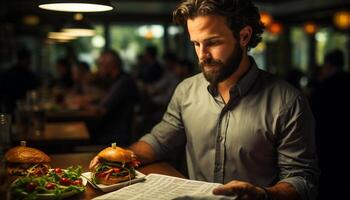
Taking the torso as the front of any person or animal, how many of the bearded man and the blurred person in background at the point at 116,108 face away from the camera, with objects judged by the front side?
0

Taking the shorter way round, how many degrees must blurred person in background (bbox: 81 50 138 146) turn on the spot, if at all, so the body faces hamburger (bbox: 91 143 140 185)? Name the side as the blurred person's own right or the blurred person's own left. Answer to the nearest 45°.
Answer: approximately 90° to the blurred person's own left

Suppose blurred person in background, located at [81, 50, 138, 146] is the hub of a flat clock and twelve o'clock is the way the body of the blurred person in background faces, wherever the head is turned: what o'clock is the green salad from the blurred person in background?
The green salad is roughly at 9 o'clock from the blurred person in background.

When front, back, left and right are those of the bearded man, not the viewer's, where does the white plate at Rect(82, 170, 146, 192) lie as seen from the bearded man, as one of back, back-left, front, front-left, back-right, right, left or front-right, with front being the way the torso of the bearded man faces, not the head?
front

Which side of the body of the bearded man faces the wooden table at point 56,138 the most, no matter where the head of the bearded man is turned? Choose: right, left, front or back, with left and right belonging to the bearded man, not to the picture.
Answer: right

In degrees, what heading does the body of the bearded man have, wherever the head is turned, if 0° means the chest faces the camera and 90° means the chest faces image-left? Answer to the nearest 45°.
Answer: approximately 45°

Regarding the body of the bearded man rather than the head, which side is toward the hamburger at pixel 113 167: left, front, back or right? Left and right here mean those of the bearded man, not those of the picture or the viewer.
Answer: front

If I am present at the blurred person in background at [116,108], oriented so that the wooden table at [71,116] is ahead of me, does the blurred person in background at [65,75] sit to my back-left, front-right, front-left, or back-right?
front-right

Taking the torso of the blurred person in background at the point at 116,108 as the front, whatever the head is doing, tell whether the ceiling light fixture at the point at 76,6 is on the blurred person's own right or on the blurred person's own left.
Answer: on the blurred person's own left

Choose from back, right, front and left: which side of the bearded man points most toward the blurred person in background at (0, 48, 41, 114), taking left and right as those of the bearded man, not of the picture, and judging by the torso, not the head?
right

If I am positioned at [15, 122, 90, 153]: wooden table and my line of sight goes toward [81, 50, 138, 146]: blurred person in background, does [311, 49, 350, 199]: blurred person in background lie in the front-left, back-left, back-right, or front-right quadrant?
front-right

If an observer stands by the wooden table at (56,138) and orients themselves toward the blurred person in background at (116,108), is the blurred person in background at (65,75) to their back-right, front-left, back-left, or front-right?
front-left

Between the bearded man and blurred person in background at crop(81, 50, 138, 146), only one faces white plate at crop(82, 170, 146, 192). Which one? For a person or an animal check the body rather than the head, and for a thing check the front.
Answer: the bearded man

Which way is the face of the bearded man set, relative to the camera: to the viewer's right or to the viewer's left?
to the viewer's left

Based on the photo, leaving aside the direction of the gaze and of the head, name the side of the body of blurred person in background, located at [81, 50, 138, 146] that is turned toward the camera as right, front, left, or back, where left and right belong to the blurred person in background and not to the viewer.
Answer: left

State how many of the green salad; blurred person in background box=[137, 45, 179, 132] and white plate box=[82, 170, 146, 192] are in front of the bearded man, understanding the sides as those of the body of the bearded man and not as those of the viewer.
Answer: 2

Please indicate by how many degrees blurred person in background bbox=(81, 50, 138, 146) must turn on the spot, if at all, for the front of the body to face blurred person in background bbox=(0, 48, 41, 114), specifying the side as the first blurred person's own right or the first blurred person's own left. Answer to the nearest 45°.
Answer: approximately 45° to the first blurred person's own right

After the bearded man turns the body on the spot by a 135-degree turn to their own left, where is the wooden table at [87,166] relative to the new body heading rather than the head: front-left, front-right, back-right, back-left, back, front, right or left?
back
